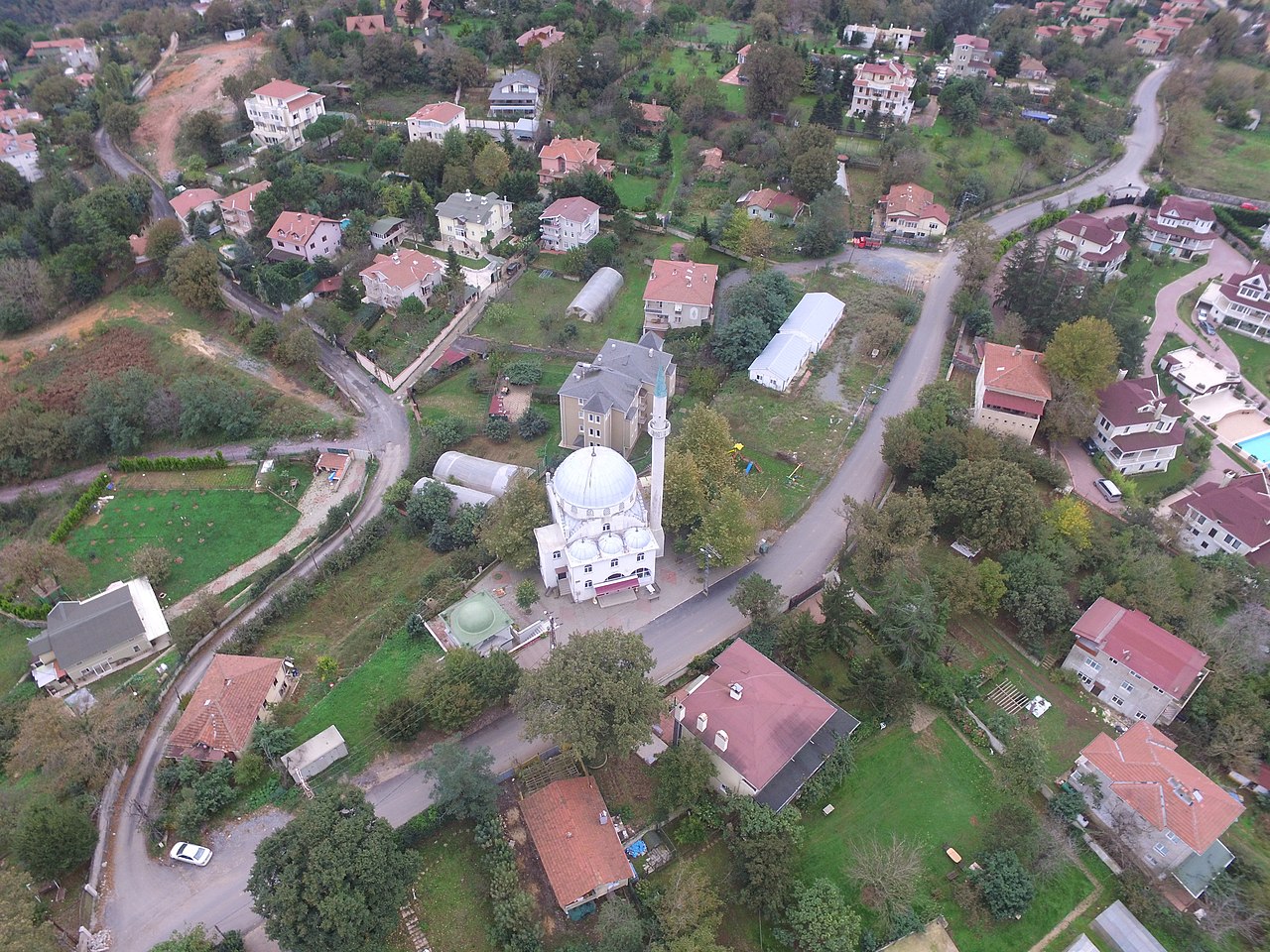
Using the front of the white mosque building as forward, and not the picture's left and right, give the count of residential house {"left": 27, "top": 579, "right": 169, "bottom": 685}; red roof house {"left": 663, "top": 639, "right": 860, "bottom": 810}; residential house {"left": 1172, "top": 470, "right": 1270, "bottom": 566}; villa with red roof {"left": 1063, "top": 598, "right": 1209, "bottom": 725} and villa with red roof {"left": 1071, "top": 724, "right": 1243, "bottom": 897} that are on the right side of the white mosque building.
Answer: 1

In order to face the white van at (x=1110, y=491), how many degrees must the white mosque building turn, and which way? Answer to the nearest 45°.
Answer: approximately 90° to its left

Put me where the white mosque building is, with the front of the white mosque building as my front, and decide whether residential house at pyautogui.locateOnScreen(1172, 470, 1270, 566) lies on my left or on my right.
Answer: on my left

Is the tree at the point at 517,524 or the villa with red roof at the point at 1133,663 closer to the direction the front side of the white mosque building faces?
the villa with red roof

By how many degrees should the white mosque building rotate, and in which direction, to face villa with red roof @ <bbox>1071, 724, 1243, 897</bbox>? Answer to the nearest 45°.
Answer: approximately 45° to its left

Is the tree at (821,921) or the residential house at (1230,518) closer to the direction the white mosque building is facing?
the tree

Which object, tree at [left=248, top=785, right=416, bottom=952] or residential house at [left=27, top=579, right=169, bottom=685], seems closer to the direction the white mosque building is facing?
the tree

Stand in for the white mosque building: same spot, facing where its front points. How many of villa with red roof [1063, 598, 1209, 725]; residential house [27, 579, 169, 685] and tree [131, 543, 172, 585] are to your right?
2

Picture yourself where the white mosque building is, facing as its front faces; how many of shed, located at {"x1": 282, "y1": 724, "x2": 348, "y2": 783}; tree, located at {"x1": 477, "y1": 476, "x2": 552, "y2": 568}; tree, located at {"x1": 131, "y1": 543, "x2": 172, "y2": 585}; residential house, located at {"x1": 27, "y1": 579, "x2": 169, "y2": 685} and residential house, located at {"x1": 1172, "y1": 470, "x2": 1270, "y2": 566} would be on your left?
1

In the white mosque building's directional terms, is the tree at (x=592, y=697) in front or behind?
in front

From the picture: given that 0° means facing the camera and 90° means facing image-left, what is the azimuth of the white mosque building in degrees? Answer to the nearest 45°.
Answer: approximately 0°

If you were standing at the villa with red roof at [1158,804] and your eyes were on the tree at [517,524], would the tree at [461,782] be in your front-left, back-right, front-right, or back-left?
front-left

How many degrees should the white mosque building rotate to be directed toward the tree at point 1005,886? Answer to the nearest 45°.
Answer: approximately 45° to its left

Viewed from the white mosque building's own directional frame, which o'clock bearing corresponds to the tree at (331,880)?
The tree is roughly at 1 o'clock from the white mosque building.

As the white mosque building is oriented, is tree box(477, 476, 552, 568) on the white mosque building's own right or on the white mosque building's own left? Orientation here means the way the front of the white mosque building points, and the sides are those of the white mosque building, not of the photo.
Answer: on the white mosque building's own right

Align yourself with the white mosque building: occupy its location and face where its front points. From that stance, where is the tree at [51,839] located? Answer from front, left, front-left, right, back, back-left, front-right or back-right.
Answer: front-right

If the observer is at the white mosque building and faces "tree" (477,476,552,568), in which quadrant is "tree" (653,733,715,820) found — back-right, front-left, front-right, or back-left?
back-left

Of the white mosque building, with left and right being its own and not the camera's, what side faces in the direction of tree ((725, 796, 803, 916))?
front

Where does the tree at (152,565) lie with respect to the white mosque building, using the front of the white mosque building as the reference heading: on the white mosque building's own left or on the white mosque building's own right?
on the white mosque building's own right
